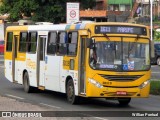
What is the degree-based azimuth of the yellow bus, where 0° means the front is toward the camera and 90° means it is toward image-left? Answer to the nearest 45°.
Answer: approximately 315°
